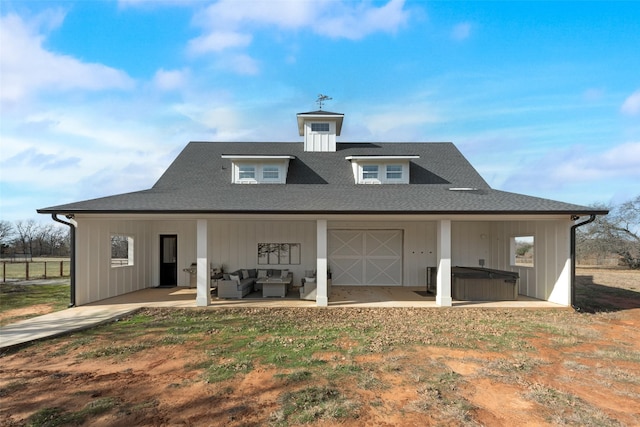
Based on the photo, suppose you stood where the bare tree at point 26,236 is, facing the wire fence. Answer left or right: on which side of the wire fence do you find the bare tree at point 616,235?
left

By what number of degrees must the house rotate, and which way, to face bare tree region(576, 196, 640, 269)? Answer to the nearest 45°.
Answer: approximately 135° to its left

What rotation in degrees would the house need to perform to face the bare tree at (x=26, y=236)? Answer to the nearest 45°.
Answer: approximately 135° to its right

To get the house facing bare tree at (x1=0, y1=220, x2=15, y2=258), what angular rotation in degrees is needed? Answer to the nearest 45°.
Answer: approximately 135° to its right

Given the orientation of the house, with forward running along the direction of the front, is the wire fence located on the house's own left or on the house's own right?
on the house's own right

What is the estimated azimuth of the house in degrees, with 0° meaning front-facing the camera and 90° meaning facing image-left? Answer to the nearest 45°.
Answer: approximately 0°
